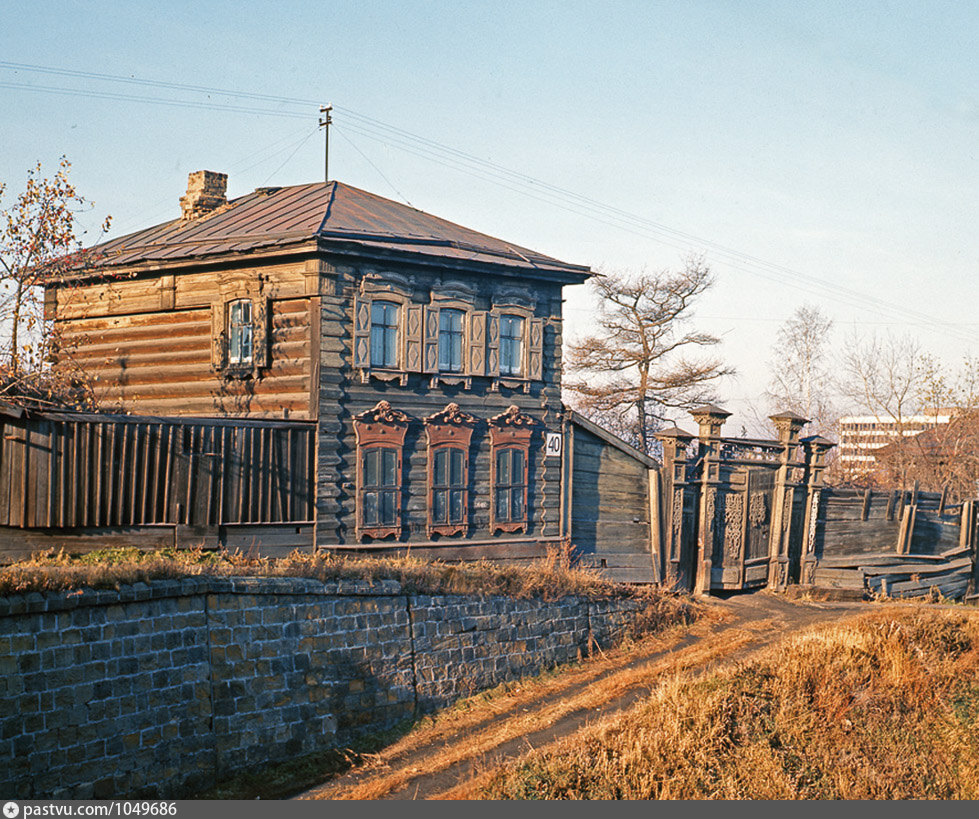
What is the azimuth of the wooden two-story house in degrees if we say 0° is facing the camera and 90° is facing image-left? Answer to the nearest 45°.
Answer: approximately 315°

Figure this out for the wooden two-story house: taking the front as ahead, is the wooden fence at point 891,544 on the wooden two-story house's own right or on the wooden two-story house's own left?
on the wooden two-story house's own left

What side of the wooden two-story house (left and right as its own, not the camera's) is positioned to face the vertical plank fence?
right

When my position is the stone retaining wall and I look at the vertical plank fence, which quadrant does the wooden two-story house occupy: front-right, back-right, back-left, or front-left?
front-right

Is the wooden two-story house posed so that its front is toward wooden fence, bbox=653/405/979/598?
no

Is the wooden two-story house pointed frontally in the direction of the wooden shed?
no

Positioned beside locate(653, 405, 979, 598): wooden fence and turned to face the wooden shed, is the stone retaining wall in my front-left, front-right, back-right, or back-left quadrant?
front-left

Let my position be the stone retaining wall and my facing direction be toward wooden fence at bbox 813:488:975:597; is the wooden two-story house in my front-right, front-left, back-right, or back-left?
front-left
